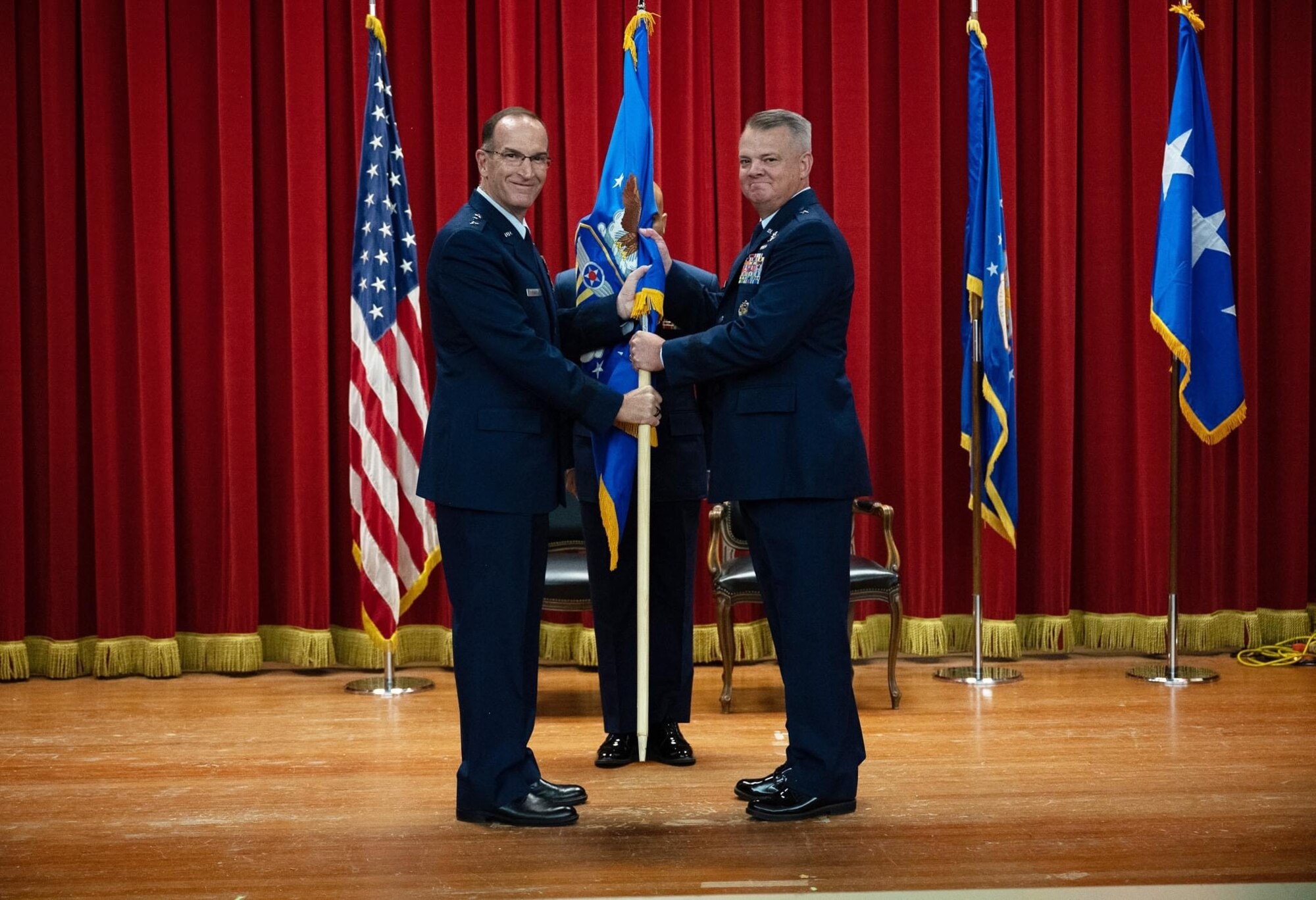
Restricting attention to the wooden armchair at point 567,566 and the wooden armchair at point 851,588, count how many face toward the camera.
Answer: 2

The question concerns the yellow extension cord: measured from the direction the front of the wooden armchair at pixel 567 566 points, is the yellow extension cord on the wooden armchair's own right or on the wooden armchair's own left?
on the wooden armchair's own left

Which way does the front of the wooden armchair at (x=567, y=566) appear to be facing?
toward the camera

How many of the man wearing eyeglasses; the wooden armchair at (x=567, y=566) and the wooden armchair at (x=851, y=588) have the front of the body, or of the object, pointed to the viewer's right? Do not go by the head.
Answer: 1

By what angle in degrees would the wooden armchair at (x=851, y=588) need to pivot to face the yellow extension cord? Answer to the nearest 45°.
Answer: approximately 135° to its left

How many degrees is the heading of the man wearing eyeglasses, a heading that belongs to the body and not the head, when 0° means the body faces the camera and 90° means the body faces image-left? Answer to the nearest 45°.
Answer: approximately 270°

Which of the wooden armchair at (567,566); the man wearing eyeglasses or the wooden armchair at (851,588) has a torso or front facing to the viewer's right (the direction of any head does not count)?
the man wearing eyeglasses

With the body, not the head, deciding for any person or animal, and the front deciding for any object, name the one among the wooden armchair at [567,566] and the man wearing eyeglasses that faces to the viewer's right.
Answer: the man wearing eyeglasses
